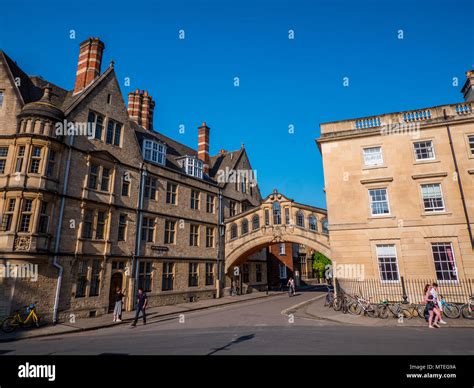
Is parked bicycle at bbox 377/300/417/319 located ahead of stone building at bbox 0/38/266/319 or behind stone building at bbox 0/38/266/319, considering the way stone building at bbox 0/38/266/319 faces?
ahead

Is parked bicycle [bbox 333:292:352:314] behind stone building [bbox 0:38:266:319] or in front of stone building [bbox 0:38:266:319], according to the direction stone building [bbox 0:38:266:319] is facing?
in front

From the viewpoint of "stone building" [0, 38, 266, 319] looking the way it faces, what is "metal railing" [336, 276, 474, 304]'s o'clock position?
The metal railing is roughly at 11 o'clock from the stone building.

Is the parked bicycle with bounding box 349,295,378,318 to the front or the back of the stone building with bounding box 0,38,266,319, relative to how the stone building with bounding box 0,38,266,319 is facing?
to the front

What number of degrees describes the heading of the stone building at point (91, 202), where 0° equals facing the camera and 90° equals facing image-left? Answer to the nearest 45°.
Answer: approximately 315°

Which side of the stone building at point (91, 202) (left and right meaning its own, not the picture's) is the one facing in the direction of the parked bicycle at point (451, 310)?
front

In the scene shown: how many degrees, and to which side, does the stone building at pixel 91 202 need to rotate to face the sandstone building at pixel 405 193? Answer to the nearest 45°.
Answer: approximately 45° to its left
